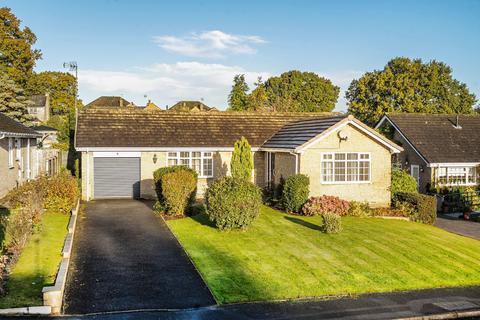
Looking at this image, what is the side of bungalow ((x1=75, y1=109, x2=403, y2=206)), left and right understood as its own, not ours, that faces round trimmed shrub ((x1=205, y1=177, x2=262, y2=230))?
front

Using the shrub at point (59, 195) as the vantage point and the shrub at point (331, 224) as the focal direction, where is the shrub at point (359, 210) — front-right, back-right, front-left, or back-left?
front-left

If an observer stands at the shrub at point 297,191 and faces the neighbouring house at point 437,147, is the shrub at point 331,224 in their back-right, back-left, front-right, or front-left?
back-right

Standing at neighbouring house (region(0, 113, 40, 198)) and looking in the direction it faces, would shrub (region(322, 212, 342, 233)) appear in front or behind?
in front

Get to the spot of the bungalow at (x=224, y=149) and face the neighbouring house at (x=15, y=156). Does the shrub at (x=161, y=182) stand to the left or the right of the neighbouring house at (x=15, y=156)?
left

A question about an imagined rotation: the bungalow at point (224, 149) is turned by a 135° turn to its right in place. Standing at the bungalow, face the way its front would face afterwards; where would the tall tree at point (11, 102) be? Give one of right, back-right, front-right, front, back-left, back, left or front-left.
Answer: front

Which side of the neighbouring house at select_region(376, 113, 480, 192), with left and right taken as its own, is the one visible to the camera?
front

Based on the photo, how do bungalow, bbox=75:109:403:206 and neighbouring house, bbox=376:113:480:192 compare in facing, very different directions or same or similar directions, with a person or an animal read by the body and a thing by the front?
same or similar directions

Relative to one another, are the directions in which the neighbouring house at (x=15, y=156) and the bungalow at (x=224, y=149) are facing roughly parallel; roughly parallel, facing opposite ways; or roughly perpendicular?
roughly perpendicular

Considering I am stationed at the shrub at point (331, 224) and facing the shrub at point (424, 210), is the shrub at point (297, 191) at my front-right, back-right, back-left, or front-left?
front-left

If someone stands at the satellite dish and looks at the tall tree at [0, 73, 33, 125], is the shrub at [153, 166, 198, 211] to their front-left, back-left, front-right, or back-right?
front-left

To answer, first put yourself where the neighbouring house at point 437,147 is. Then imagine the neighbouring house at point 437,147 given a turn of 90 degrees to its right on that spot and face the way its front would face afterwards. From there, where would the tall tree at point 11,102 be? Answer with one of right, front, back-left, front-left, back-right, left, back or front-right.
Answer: front

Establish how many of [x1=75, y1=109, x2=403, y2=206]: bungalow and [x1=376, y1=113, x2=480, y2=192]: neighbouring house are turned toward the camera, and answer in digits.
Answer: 2

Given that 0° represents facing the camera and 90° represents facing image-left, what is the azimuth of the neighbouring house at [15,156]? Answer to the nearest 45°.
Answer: approximately 315°

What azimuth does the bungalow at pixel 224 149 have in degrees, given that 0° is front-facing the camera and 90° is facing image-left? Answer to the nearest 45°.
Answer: approximately 0°

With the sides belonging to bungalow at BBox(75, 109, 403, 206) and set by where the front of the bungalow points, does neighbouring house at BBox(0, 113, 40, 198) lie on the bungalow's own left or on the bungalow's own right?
on the bungalow's own right
